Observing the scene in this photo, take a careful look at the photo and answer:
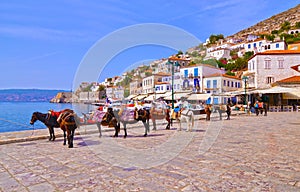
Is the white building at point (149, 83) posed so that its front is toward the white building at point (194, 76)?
no

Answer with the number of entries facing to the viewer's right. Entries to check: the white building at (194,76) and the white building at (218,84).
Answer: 0

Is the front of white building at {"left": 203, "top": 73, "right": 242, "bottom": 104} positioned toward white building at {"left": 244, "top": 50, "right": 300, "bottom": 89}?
no

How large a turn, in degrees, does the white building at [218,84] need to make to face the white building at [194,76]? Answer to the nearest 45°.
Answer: approximately 45° to its right

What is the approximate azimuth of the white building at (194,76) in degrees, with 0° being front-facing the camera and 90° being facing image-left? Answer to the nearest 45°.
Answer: approximately 45°

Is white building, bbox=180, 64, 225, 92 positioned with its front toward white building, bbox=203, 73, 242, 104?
no

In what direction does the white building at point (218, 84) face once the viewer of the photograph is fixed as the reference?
facing the viewer and to the left of the viewer

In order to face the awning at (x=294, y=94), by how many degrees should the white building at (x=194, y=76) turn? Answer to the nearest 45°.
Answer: approximately 90° to its left

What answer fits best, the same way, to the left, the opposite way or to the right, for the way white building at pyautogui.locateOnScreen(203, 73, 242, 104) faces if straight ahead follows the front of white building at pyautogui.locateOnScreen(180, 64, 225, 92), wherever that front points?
the same way

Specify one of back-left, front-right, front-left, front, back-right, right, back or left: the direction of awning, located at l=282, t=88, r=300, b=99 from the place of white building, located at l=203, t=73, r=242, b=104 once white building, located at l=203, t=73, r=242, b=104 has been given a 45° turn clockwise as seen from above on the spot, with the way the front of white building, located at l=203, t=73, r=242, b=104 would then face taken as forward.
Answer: back-left

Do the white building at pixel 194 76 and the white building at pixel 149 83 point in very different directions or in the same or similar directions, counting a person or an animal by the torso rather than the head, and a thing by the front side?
same or similar directions
